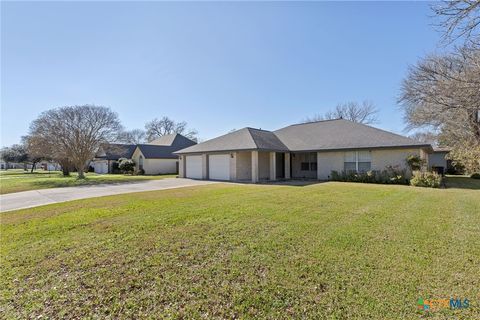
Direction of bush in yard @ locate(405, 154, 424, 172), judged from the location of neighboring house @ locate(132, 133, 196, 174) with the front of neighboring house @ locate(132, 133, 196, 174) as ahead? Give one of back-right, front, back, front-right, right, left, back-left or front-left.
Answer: left

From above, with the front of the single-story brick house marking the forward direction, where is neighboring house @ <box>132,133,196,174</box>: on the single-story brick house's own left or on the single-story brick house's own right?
on the single-story brick house's own right

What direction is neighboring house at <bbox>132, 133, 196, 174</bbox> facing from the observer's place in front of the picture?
facing the viewer and to the left of the viewer

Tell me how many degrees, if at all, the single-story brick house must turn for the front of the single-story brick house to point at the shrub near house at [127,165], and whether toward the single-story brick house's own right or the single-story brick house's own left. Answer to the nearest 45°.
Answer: approximately 90° to the single-story brick house's own right

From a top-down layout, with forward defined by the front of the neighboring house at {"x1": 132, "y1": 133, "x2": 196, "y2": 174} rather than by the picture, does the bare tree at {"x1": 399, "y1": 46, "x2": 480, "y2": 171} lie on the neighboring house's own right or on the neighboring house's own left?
on the neighboring house's own left

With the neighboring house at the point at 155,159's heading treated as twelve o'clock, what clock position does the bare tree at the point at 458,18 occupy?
The bare tree is roughly at 10 o'clock from the neighboring house.

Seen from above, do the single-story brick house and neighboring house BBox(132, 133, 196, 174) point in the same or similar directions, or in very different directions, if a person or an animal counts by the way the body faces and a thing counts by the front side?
same or similar directions

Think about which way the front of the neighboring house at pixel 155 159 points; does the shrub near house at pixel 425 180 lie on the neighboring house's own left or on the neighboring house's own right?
on the neighboring house's own left

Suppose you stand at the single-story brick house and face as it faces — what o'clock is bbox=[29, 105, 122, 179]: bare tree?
The bare tree is roughly at 3 o'clock from the single-story brick house.

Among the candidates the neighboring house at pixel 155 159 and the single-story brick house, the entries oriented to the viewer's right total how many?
0

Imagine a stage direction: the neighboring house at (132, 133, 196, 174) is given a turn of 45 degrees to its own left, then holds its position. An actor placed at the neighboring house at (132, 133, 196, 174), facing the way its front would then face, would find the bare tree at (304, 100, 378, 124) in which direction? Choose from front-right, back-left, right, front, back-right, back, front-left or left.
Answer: left

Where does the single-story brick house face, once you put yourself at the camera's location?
facing the viewer

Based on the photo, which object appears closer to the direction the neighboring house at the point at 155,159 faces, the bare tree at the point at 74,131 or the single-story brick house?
the bare tree
